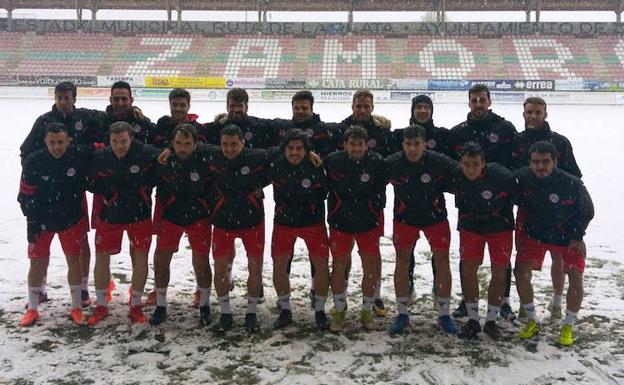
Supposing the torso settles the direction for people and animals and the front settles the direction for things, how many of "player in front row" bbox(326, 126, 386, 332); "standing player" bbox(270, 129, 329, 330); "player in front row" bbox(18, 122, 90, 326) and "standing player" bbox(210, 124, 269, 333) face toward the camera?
4

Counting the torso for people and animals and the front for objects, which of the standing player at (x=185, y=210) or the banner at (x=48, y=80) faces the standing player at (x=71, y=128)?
the banner

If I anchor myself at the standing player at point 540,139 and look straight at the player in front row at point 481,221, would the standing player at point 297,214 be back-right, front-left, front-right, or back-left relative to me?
front-right

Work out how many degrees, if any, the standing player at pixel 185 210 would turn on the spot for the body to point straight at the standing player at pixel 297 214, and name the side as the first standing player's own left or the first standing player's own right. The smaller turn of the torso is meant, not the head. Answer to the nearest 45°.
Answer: approximately 90° to the first standing player's own left

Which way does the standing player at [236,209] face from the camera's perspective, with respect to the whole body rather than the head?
toward the camera

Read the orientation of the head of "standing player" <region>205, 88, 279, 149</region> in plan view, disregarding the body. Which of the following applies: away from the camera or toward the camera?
toward the camera

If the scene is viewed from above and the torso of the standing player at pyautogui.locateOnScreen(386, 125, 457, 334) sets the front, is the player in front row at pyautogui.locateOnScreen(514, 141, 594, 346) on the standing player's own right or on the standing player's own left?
on the standing player's own left

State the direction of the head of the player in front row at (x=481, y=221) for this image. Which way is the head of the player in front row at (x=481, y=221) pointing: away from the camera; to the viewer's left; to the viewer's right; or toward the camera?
toward the camera

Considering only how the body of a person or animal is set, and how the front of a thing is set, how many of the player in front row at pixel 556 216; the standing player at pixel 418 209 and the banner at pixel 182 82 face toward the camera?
3

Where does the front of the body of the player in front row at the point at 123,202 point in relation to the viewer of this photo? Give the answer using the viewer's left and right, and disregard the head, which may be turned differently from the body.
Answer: facing the viewer

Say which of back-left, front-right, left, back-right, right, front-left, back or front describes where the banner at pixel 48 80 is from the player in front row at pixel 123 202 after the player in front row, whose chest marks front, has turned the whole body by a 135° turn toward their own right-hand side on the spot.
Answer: front-right

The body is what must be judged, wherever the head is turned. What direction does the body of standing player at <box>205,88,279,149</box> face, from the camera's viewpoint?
toward the camera

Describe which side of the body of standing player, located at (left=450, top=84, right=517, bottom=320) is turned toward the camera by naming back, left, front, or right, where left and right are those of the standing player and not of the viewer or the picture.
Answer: front

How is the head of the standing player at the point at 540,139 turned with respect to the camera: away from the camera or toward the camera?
toward the camera
